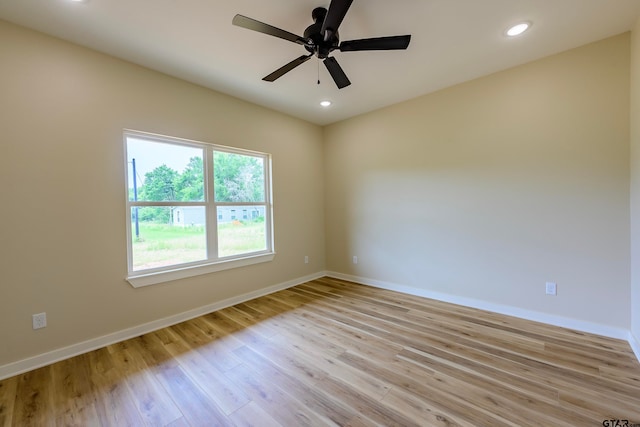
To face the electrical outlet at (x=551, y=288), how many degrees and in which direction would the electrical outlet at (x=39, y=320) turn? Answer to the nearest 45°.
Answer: approximately 45° to its left

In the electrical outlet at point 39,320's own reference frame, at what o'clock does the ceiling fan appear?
The ceiling fan is roughly at 11 o'clock from the electrical outlet.

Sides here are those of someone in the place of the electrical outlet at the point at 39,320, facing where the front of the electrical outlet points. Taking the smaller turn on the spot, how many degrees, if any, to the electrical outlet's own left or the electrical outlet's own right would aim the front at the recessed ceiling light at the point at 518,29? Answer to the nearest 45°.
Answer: approximately 45° to the electrical outlet's own left

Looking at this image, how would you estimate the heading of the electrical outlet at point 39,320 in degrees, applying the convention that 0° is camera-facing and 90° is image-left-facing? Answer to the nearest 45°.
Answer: approximately 0°
